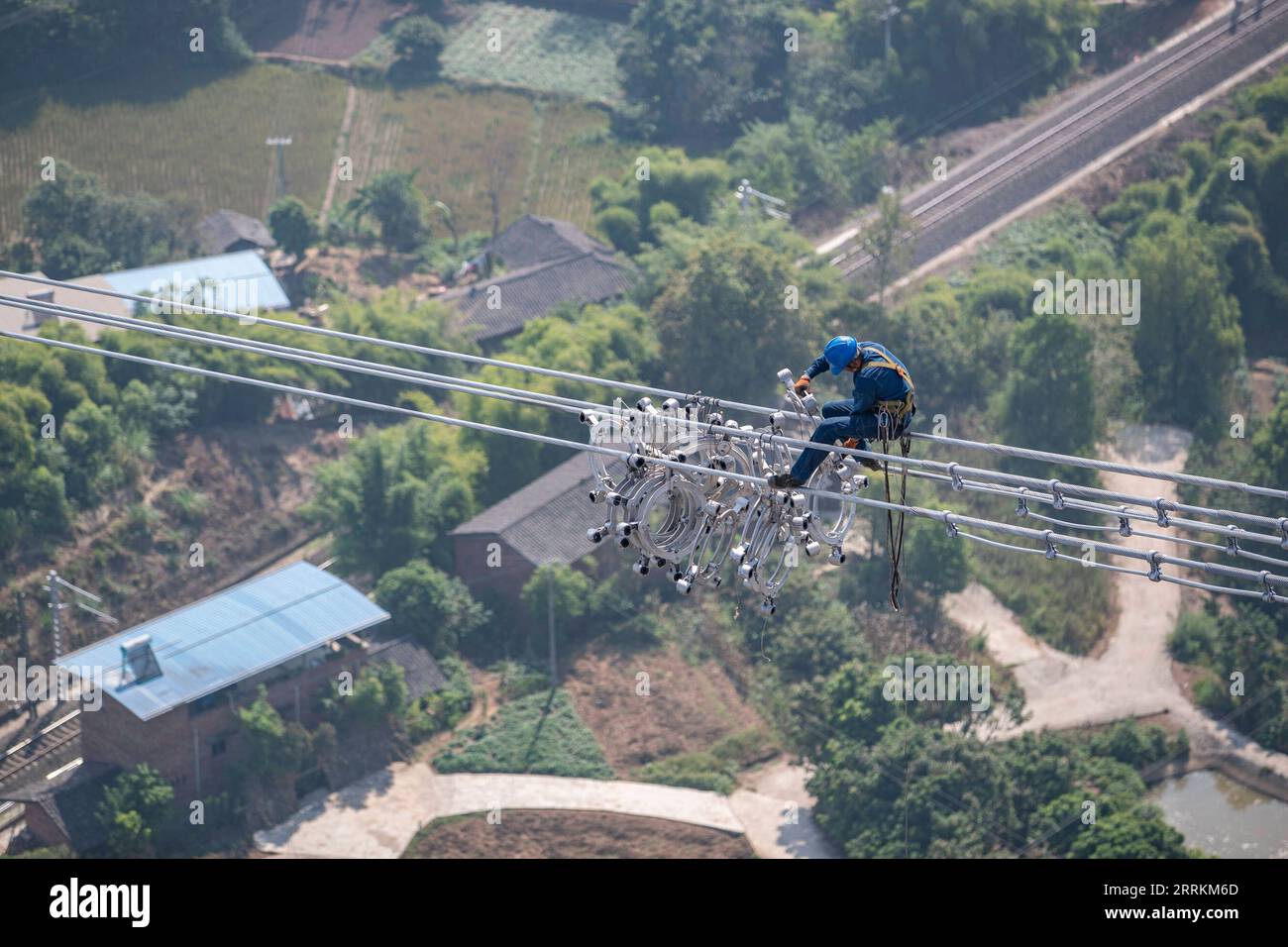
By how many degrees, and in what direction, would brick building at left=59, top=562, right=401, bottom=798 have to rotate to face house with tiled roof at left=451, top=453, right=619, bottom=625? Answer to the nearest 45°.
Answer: approximately 90° to its left

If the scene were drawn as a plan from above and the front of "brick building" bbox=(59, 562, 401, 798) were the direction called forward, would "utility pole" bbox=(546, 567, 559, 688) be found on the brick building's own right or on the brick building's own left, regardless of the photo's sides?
on the brick building's own left

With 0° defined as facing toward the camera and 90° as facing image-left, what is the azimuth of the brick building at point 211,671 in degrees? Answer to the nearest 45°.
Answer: approximately 315°

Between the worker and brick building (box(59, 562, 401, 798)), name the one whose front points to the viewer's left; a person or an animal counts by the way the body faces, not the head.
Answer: the worker

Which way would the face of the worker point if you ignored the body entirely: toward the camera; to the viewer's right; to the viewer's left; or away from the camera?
to the viewer's left

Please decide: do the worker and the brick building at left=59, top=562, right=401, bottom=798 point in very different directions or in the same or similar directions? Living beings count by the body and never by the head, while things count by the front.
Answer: very different directions

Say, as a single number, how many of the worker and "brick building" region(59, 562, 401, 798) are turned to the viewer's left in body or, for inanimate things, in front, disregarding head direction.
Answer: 1

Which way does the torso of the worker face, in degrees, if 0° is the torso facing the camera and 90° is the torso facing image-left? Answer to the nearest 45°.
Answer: approximately 90°

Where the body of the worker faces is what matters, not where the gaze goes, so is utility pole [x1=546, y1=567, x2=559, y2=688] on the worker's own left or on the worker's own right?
on the worker's own right
